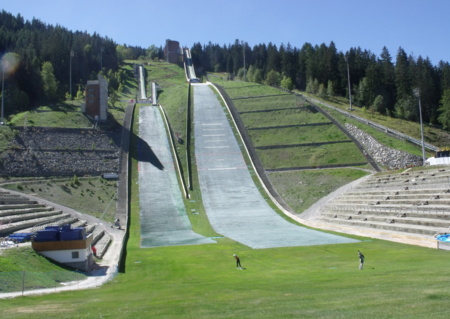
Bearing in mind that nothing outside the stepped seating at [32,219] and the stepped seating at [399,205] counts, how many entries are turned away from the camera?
0

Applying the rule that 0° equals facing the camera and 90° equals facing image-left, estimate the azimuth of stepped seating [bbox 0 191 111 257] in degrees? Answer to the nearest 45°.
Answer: approximately 315°

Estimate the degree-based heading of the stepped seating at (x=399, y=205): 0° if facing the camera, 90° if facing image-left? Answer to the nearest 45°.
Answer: approximately 45°

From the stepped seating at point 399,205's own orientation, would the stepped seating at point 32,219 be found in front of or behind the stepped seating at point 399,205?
in front

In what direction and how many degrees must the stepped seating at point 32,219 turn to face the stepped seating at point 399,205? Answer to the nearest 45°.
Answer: approximately 45° to its left
